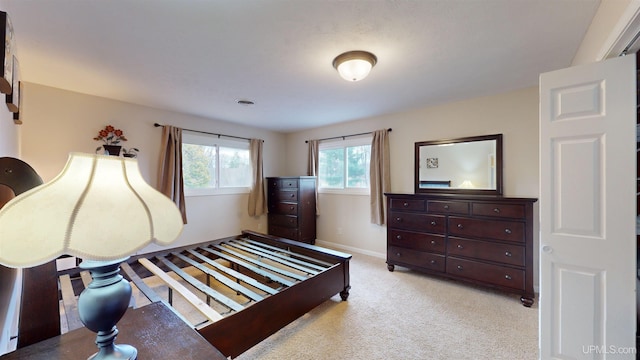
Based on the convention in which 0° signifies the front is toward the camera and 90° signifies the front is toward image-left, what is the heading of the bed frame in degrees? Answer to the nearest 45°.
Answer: approximately 225°

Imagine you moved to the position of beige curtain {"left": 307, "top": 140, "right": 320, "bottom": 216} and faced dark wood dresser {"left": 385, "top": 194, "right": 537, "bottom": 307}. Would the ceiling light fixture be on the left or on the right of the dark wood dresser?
right

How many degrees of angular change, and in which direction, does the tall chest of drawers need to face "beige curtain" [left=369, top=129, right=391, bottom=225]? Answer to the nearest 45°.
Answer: approximately 90° to its left

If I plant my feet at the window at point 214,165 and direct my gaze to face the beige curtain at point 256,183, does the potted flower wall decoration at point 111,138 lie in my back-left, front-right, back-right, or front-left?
back-right

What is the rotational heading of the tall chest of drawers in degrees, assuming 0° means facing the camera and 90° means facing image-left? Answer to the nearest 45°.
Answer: approximately 45°

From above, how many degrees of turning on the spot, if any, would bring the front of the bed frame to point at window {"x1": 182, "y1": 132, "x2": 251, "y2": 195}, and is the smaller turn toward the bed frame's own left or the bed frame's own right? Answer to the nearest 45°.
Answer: approximately 45° to the bed frame's own left

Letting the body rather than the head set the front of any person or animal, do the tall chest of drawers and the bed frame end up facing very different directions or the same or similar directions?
very different directions

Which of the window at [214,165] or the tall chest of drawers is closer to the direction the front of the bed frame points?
the tall chest of drawers

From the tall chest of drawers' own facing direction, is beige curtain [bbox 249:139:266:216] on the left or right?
on its right

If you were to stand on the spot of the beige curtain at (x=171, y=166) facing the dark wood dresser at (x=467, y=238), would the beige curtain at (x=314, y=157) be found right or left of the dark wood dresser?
left

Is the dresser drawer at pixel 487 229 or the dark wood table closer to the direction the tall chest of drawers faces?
the dark wood table

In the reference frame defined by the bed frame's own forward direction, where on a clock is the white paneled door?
The white paneled door is roughly at 3 o'clock from the bed frame.
